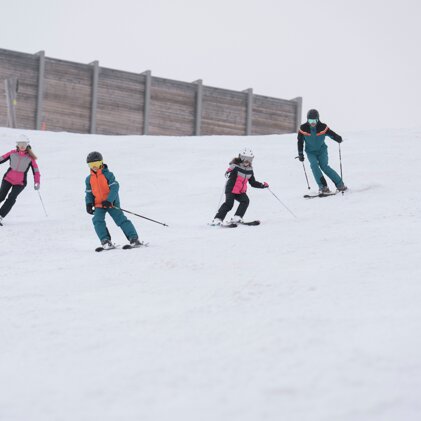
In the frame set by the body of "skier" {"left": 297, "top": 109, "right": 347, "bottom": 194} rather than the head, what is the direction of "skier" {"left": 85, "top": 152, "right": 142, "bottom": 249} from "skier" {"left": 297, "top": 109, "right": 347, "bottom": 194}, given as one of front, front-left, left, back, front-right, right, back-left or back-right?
front-right

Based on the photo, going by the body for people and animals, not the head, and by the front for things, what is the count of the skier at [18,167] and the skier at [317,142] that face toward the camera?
2

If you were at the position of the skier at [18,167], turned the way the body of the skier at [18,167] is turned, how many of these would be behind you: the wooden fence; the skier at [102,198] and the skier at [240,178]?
1

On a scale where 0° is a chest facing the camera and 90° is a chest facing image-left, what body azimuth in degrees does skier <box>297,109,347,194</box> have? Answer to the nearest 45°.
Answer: approximately 0°

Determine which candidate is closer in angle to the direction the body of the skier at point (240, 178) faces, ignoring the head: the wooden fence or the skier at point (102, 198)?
the skier

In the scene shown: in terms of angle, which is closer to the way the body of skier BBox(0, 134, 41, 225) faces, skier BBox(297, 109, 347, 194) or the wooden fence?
the skier

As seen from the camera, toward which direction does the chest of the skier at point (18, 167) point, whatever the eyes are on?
toward the camera

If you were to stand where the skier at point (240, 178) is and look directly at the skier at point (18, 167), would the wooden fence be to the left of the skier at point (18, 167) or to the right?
right

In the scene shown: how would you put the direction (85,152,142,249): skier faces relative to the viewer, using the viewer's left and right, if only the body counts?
facing the viewer and to the left of the viewer

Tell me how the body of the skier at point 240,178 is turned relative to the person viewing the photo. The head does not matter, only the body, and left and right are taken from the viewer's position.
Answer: facing the viewer and to the right of the viewer

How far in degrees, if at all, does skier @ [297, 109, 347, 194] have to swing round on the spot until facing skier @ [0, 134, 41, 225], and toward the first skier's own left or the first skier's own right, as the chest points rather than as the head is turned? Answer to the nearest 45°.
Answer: approximately 90° to the first skier's own right
